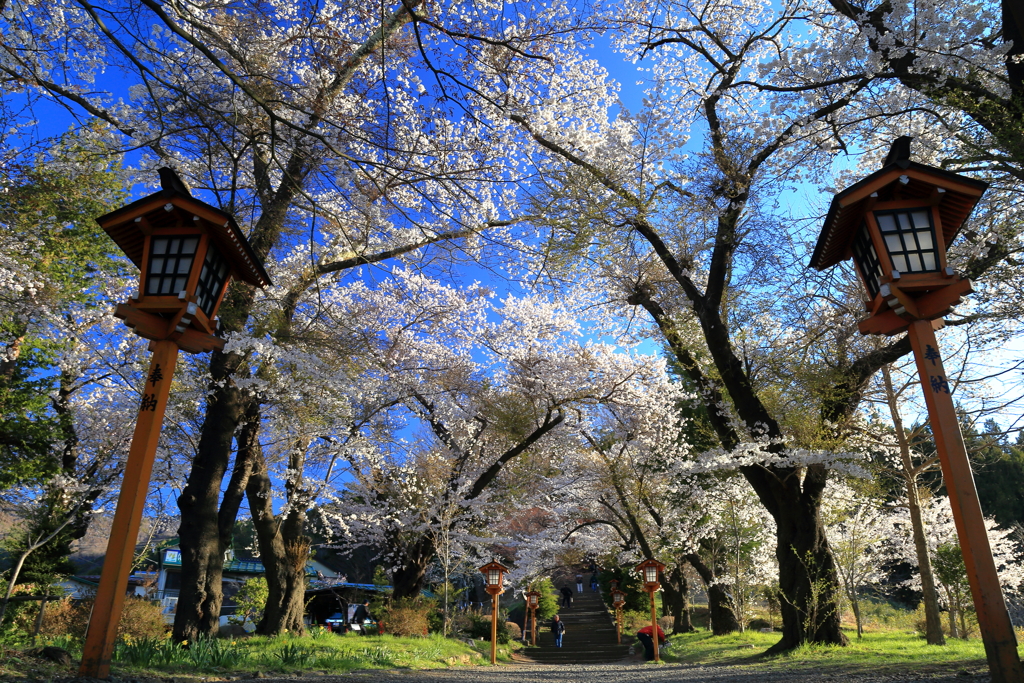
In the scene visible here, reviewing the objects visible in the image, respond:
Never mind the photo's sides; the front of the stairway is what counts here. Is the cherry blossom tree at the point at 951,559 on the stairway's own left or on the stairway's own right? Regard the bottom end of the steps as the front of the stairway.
on the stairway's own left

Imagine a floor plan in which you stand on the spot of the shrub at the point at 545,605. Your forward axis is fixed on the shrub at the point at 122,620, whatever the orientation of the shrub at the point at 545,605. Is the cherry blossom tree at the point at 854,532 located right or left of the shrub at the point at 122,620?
left

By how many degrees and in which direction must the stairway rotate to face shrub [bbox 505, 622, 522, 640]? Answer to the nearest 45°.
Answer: approximately 45° to its right

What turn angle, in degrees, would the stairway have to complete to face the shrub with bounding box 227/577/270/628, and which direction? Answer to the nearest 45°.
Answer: approximately 45° to its right

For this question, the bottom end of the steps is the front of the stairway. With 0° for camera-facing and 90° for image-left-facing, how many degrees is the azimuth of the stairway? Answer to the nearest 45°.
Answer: approximately 0°

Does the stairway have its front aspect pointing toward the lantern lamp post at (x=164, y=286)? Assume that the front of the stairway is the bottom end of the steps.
yes
